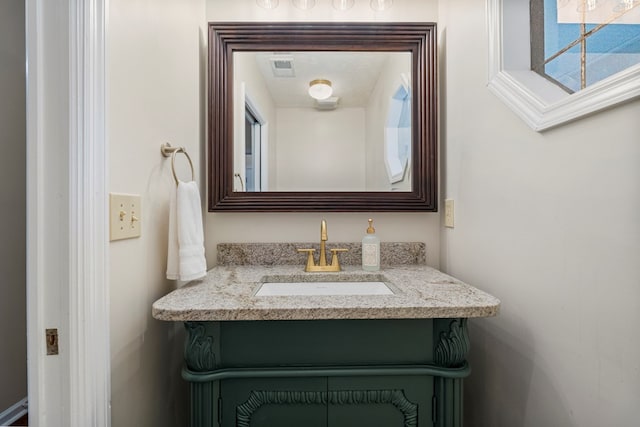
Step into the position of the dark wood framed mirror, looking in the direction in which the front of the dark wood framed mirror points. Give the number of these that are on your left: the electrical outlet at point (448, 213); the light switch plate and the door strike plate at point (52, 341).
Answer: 1

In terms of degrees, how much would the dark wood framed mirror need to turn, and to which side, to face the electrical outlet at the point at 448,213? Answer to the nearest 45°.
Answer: approximately 90° to its left

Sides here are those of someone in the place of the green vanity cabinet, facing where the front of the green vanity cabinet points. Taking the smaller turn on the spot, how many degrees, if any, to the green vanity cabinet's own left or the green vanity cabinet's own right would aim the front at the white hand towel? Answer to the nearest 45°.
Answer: approximately 90° to the green vanity cabinet's own right

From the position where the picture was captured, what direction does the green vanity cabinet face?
facing the viewer

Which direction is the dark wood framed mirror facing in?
toward the camera

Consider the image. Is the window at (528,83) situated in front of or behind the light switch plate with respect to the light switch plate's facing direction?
in front

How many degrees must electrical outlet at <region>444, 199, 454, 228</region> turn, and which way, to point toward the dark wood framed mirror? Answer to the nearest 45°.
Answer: approximately 45° to its right

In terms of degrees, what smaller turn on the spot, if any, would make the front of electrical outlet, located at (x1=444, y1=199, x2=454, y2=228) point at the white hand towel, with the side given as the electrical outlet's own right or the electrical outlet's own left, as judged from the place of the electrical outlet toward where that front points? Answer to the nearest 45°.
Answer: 0° — it already faces it

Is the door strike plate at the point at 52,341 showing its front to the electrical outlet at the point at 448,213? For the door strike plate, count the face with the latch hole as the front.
no
